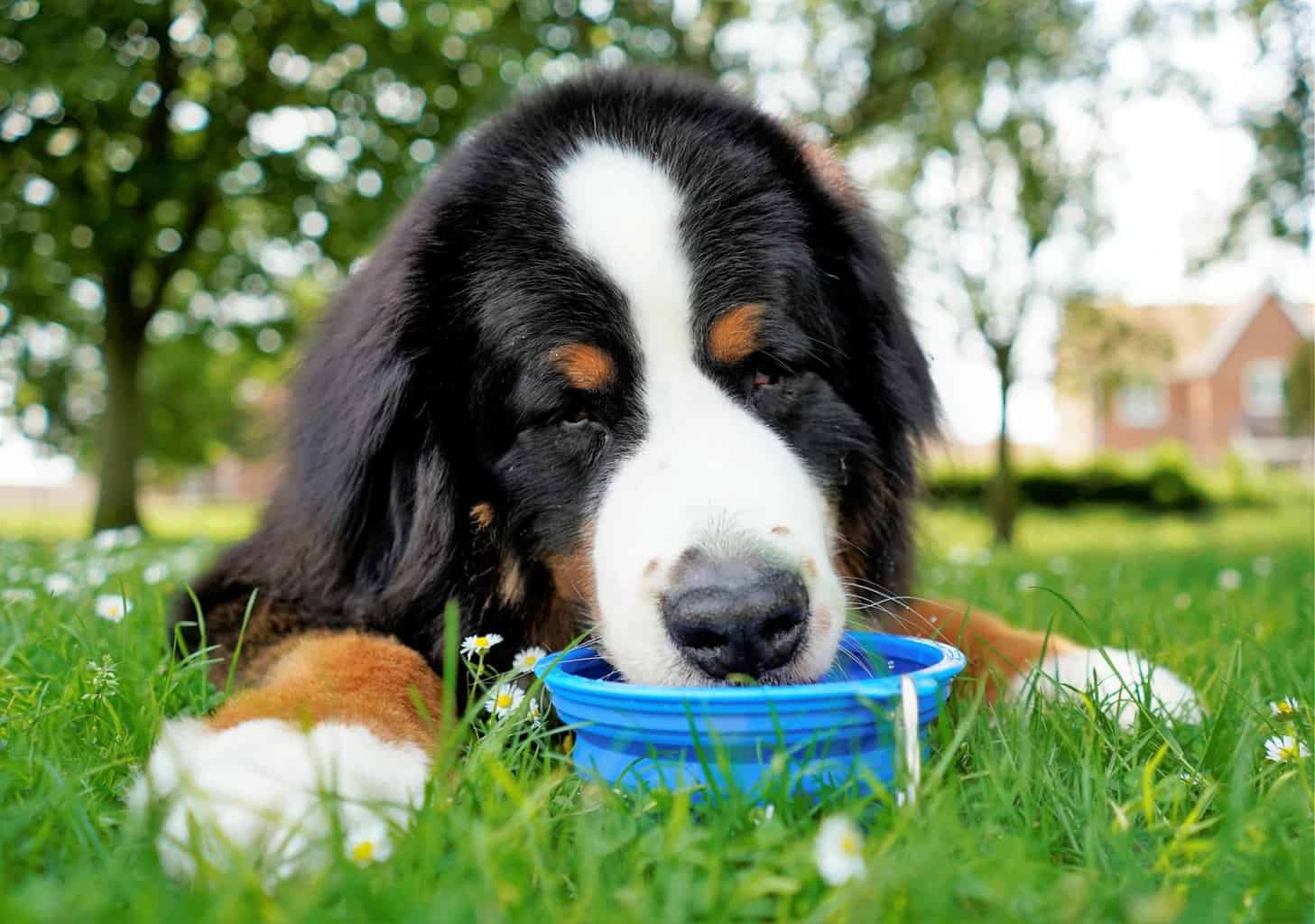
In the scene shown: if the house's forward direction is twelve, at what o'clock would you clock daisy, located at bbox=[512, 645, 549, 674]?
The daisy is roughly at 12 o'clock from the house.

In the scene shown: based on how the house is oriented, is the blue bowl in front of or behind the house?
in front

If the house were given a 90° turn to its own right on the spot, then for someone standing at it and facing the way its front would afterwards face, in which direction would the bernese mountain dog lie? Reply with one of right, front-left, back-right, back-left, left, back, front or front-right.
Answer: left

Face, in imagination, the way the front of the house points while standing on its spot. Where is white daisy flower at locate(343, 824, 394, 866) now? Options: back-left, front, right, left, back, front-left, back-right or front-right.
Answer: front

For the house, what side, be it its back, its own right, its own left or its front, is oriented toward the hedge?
front

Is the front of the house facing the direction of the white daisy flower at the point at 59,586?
yes

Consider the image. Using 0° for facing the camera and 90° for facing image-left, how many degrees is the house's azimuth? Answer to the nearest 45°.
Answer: approximately 0°

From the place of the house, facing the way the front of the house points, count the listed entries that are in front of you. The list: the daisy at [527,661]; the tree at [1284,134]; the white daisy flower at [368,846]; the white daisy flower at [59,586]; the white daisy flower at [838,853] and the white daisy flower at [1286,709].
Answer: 6

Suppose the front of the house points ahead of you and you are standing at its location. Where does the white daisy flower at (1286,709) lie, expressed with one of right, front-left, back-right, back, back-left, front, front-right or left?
front

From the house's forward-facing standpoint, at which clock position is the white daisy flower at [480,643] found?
The white daisy flower is roughly at 12 o'clock from the house.

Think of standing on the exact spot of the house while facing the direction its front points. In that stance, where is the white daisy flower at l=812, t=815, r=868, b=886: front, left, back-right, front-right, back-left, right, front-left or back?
front

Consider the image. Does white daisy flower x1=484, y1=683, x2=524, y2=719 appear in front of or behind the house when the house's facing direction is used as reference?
in front

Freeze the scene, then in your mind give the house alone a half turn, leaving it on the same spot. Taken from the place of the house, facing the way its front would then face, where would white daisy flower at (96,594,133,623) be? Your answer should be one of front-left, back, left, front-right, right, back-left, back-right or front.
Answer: back

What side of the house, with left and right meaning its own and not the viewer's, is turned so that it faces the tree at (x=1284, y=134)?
front
